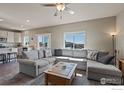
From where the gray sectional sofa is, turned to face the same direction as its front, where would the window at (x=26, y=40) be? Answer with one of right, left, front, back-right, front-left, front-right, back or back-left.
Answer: back-right

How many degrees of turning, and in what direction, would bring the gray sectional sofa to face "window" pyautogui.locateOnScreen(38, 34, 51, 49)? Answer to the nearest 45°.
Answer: approximately 135° to its right

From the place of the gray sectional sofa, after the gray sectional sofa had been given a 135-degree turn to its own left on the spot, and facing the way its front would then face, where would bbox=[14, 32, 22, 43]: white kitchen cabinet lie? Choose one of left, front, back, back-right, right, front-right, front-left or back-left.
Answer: left

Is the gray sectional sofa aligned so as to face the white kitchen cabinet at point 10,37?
no

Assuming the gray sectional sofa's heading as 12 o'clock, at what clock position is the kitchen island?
The kitchen island is roughly at 4 o'clock from the gray sectional sofa.

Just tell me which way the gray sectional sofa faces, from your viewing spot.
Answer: facing the viewer
